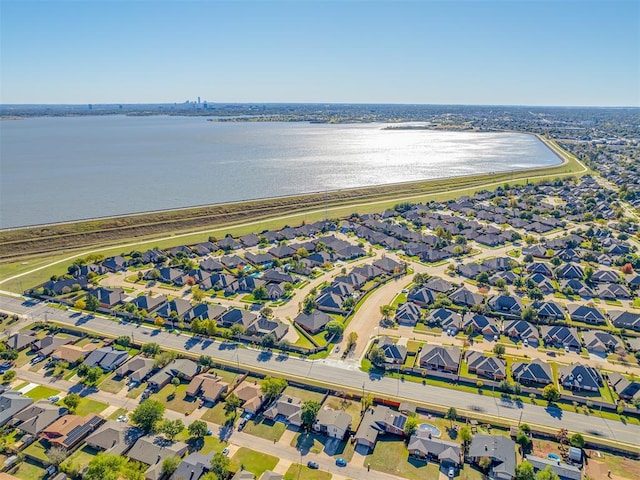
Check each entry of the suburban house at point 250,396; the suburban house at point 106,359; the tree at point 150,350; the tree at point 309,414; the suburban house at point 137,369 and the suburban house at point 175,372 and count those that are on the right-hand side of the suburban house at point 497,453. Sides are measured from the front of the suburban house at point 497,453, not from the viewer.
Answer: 6

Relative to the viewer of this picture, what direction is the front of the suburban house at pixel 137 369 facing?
facing the viewer and to the left of the viewer

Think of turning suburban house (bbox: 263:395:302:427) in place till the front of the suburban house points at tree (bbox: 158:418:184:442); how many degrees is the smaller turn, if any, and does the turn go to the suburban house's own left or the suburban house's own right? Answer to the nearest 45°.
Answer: approximately 45° to the suburban house's own right

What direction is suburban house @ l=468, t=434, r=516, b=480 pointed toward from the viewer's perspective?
toward the camera

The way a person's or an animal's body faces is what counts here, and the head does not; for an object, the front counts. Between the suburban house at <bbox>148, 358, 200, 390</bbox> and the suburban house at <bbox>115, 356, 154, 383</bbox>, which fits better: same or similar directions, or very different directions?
same or similar directions

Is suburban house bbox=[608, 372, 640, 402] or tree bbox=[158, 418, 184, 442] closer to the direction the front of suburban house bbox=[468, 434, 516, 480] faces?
the tree

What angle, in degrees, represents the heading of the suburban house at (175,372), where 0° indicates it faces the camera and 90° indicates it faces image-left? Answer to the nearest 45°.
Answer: approximately 45°

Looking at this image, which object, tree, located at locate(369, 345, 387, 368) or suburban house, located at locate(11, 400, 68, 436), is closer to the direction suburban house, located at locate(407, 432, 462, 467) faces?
the suburban house

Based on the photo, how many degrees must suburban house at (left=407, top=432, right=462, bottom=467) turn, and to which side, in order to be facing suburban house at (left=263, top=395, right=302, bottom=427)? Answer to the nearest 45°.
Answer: approximately 45° to its right

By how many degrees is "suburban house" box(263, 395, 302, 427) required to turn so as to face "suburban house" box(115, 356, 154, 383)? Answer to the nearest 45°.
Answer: approximately 90° to its right
